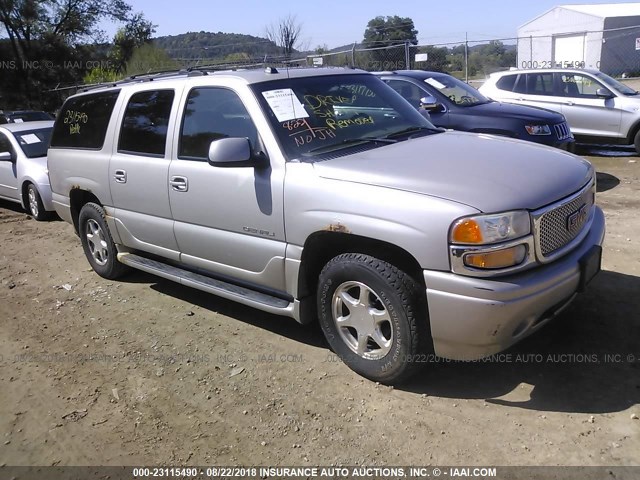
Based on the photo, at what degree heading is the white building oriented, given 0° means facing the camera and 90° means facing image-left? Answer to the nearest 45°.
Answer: approximately 45°

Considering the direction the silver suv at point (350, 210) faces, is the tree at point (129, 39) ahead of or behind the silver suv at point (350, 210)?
behind

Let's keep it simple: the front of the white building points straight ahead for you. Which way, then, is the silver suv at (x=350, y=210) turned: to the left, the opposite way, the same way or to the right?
to the left

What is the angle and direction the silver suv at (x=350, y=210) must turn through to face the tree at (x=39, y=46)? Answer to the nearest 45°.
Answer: approximately 180°

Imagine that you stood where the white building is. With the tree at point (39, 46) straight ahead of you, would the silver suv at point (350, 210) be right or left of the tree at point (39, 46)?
left

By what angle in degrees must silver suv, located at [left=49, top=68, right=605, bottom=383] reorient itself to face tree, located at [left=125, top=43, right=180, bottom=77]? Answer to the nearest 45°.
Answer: approximately 135° to its left

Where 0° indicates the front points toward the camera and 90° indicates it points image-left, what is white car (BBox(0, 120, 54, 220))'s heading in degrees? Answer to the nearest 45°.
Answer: approximately 315°

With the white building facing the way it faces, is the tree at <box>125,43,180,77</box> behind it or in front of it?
in front

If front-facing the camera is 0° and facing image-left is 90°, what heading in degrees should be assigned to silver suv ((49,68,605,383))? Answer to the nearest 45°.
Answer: approximately 315°

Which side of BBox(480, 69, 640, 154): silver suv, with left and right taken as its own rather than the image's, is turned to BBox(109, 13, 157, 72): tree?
back

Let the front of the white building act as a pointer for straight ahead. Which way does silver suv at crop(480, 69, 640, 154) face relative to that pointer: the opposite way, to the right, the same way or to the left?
to the left

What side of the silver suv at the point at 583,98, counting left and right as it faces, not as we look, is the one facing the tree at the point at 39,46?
back

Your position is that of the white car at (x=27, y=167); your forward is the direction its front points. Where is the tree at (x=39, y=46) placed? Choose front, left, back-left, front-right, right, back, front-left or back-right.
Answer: back-left
